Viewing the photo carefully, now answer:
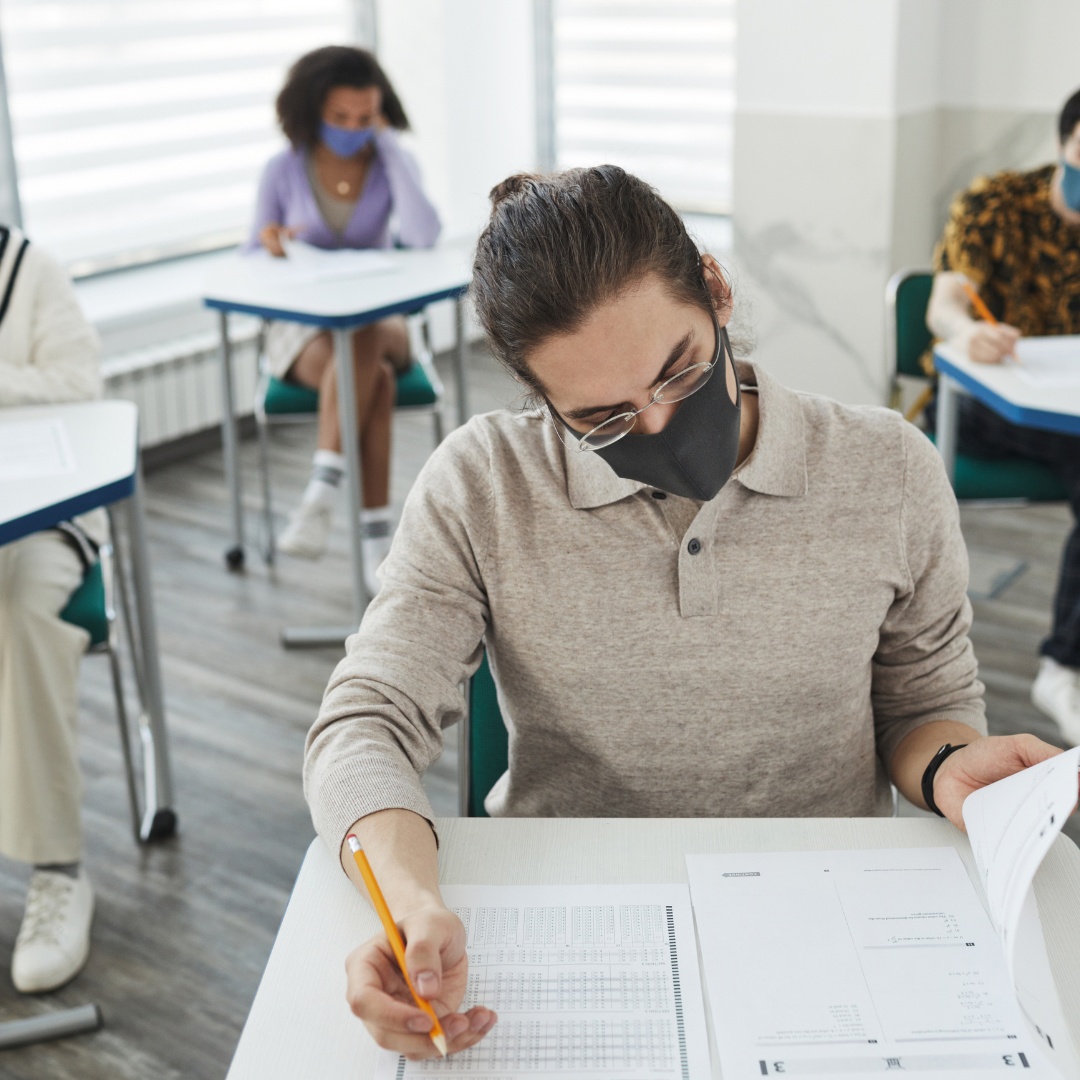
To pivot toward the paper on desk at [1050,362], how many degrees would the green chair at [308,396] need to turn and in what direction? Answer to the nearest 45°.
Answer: approximately 45° to its left

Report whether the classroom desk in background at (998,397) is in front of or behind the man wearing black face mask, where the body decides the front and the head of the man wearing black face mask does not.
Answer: behind

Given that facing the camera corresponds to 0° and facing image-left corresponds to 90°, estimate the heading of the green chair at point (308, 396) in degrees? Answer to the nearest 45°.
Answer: approximately 0°
